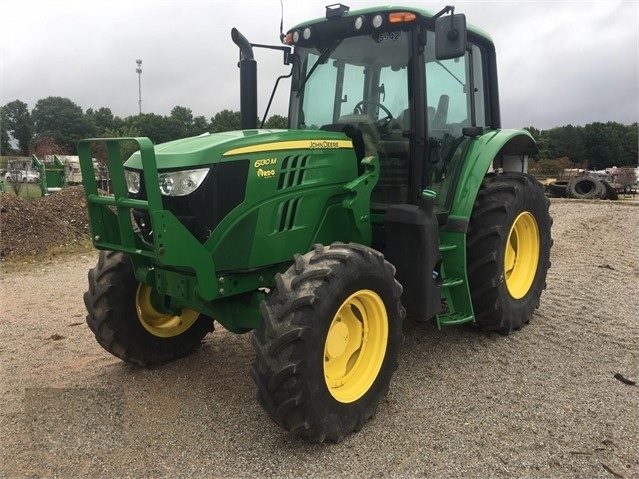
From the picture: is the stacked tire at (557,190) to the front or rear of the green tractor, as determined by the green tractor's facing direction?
to the rear

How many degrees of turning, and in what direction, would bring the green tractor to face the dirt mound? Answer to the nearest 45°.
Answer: approximately 90° to its right

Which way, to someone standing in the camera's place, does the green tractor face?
facing the viewer and to the left of the viewer

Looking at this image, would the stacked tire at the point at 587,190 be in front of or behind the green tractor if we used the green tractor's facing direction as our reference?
behind
